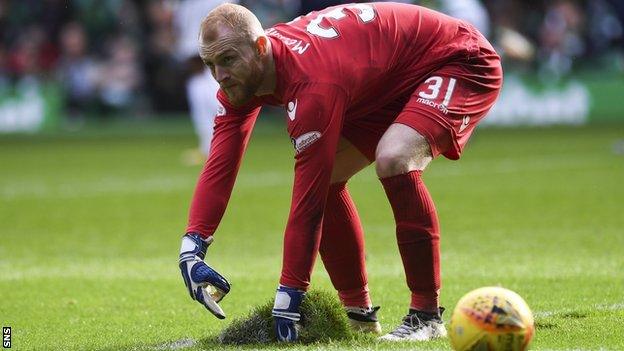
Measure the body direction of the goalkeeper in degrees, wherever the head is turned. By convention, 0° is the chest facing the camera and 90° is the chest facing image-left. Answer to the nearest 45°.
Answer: approximately 45°
